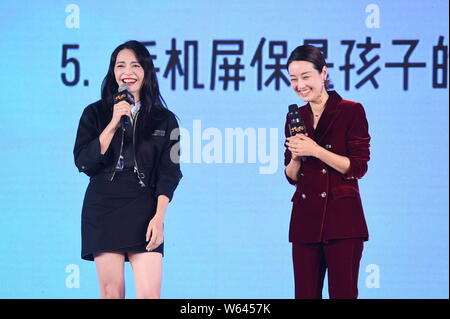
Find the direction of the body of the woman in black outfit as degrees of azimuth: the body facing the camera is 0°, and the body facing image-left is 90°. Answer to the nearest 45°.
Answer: approximately 0°

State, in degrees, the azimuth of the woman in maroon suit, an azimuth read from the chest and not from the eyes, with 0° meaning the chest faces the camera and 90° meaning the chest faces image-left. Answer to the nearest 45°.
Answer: approximately 45°
